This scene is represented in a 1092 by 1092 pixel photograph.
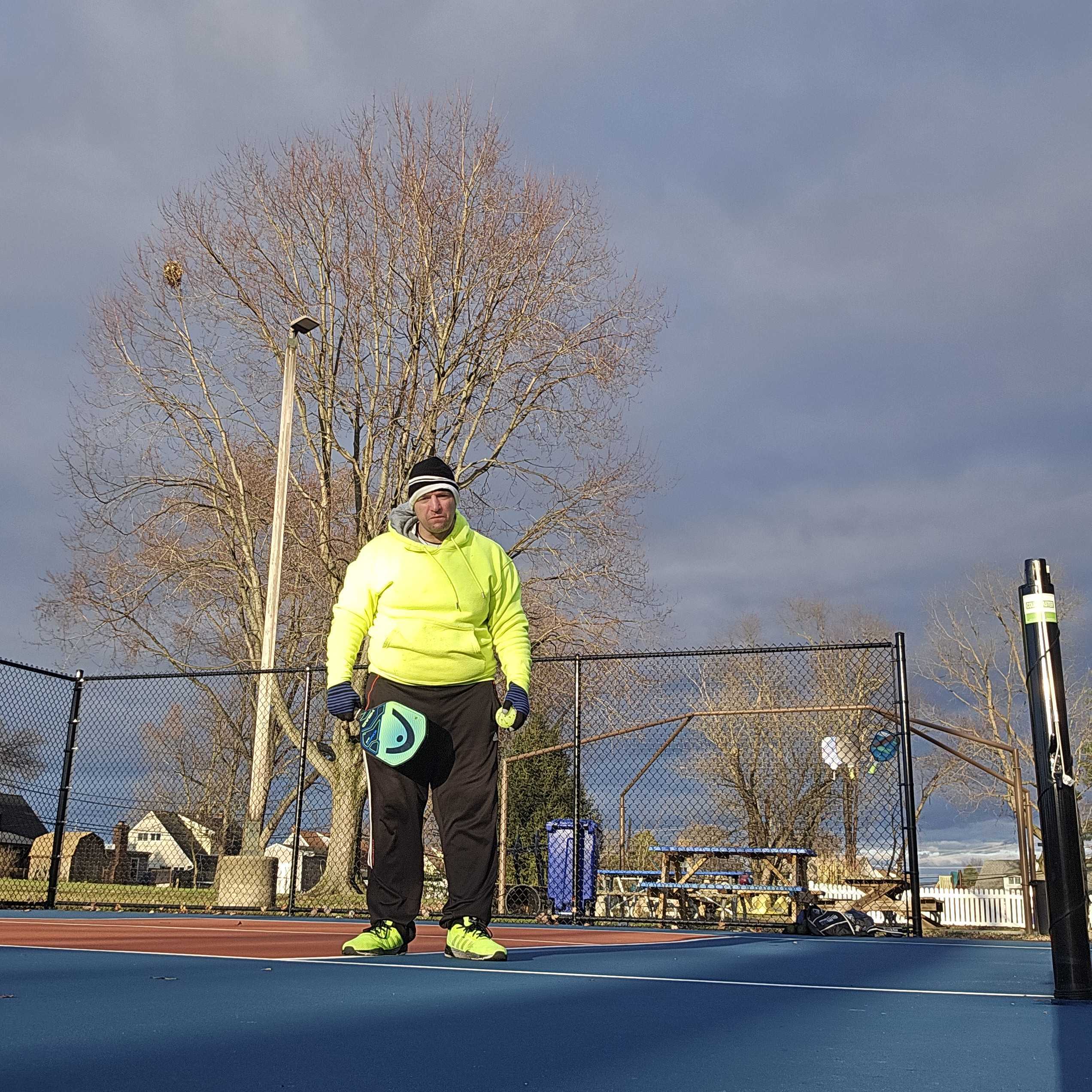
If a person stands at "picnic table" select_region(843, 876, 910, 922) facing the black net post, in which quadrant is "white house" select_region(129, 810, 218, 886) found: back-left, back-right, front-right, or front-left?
back-right

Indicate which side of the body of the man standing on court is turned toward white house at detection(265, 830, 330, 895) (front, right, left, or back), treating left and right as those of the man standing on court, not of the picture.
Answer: back

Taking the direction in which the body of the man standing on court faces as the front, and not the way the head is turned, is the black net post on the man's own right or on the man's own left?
on the man's own left

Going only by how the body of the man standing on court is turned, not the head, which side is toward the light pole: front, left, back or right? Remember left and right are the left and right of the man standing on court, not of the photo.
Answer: back

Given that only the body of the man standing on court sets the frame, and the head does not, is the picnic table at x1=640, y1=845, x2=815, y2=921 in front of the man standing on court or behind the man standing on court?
behind

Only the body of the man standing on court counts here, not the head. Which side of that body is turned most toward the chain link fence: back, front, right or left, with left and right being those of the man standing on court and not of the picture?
back

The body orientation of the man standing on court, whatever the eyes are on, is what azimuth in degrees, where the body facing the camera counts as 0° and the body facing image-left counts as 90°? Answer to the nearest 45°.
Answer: approximately 0°

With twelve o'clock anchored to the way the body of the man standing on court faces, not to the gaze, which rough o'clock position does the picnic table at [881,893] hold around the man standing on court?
The picnic table is roughly at 7 o'clock from the man standing on court.

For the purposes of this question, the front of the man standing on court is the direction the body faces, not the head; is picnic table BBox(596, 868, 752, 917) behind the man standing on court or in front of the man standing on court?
behind
